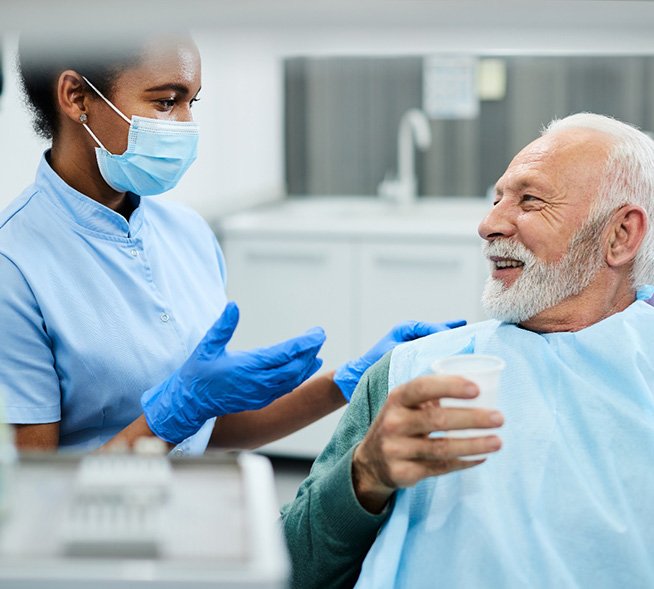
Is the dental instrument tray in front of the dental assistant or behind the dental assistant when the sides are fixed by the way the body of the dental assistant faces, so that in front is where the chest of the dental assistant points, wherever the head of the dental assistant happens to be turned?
in front

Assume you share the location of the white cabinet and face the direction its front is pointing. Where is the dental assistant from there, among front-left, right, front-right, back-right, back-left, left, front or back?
front

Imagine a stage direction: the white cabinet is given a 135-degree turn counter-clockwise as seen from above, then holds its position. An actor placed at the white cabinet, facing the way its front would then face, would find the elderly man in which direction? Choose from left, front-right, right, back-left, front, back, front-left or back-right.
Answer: back-right

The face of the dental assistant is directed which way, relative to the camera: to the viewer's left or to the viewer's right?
to the viewer's right

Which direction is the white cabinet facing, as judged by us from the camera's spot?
facing the viewer

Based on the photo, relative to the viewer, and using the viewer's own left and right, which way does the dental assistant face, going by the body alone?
facing the viewer and to the right of the viewer

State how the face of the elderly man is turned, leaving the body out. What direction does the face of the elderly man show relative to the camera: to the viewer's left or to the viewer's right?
to the viewer's left

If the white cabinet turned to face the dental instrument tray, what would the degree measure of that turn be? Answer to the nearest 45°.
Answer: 0° — it already faces it

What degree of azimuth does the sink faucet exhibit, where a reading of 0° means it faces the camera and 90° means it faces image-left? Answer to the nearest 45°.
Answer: approximately 315°

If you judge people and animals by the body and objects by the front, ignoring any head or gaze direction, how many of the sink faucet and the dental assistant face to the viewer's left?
0
